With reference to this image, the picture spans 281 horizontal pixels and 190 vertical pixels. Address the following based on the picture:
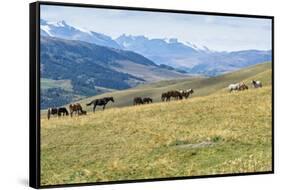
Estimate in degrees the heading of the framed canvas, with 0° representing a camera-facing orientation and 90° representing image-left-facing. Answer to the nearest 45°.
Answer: approximately 315°
